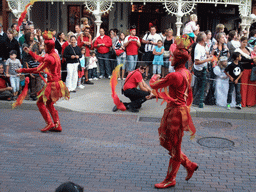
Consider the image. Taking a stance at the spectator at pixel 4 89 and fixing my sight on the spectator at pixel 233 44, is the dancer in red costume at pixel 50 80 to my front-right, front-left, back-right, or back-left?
front-right

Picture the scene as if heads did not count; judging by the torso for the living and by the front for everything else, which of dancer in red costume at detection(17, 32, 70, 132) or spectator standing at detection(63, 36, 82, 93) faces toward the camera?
the spectator standing

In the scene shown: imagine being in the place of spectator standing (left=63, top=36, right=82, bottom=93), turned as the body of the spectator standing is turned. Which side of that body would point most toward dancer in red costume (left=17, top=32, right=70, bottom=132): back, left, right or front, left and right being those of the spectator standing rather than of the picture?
front

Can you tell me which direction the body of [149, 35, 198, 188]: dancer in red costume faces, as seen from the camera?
to the viewer's left

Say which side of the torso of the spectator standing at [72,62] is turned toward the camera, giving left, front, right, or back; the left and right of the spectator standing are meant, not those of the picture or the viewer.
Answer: front

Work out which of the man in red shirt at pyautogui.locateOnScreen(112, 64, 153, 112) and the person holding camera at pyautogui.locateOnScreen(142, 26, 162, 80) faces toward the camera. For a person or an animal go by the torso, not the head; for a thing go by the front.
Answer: the person holding camera

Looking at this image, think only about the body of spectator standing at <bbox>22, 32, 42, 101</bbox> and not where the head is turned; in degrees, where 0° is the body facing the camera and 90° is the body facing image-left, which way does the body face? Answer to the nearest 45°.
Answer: approximately 315°

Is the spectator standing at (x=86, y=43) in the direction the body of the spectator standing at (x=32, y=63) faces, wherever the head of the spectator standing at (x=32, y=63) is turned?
no

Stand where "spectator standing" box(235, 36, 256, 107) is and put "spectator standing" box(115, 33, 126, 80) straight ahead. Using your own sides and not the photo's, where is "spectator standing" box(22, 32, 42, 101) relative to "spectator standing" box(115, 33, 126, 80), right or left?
left

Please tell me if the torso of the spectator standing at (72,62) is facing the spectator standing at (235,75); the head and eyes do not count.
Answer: no

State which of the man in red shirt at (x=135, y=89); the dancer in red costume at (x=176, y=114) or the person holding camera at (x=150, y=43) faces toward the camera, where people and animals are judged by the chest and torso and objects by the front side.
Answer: the person holding camera
